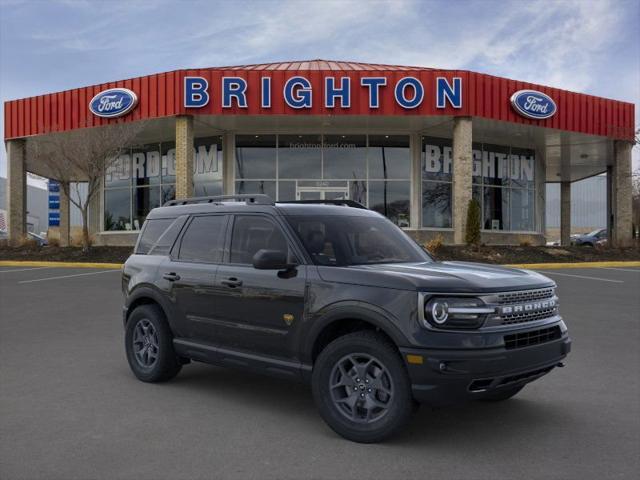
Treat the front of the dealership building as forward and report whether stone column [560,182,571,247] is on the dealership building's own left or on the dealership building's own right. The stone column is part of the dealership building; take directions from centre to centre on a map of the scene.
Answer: on the dealership building's own left

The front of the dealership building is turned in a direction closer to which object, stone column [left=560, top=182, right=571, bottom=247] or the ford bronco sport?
the ford bronco sport

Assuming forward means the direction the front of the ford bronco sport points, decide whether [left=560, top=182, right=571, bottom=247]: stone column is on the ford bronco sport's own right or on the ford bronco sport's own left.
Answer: on the ford bronco sport's own left

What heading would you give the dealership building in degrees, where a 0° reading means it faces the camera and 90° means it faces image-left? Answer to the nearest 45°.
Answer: approximately 0°

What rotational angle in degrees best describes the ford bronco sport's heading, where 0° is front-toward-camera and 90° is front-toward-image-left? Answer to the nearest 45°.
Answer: approximately 315°

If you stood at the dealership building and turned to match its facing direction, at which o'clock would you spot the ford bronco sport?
The ford bronco sport is roughly at 12 o'clock from the dealership building.

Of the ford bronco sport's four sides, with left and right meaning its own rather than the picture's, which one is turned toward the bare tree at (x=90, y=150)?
back
